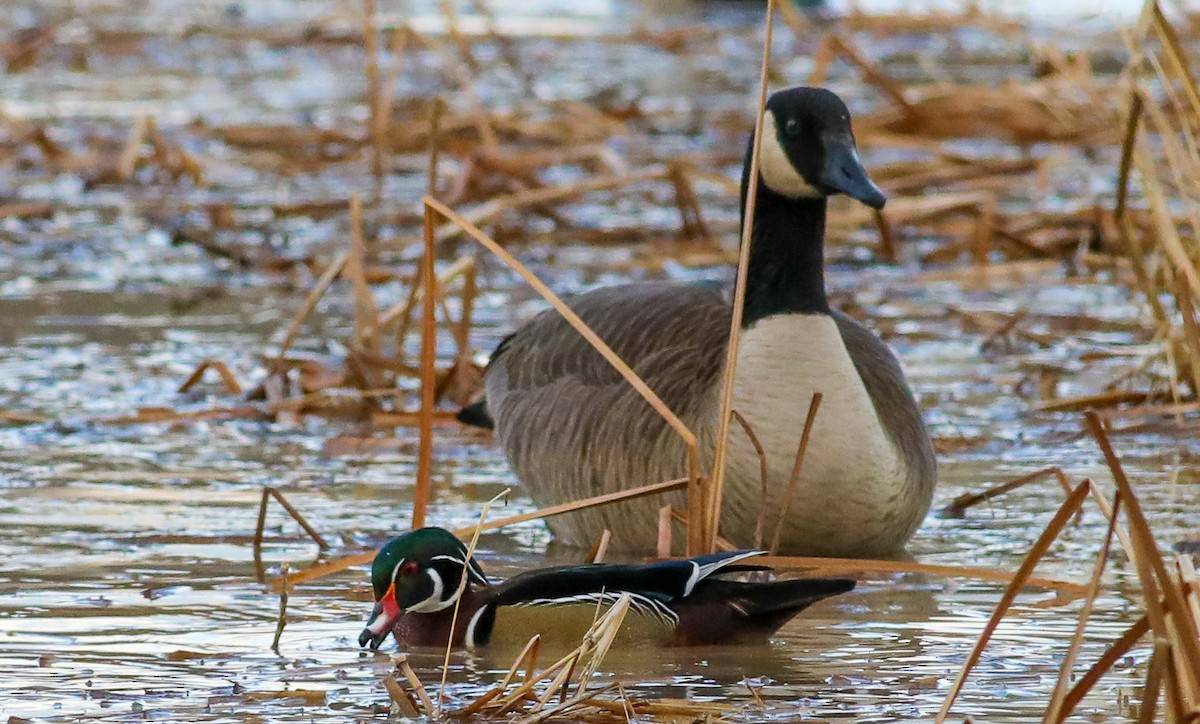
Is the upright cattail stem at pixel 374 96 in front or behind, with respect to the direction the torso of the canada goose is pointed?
behind

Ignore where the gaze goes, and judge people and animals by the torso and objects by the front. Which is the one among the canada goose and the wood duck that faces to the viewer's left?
the wood duck

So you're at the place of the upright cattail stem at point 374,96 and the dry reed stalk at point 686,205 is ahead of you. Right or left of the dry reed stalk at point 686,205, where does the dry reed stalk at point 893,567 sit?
right

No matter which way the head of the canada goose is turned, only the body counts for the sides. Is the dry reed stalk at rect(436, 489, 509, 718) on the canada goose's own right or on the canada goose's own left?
on the canada goose's own right

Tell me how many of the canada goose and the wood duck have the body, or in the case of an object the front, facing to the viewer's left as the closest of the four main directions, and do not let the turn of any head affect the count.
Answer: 1

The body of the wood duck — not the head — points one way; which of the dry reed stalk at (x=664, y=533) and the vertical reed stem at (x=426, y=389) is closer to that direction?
the vertical reed stem

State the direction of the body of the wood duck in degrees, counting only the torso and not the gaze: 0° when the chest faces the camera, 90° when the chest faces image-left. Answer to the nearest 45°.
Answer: approximately 90°

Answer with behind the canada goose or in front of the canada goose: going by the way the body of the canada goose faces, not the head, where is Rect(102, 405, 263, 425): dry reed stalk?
behind

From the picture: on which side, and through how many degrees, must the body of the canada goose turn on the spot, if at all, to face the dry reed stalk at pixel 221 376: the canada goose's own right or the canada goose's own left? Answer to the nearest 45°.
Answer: approximately 180°

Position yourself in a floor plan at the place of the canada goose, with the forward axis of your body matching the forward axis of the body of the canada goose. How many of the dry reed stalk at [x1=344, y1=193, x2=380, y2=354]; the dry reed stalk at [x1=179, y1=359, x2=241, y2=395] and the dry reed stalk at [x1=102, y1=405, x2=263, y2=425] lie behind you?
3

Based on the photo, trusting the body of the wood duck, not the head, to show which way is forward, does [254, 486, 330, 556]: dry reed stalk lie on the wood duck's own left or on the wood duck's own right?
on the wood duck's own right

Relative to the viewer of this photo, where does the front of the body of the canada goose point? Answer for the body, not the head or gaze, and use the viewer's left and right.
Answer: facing the viewer and to the right of the viewer
